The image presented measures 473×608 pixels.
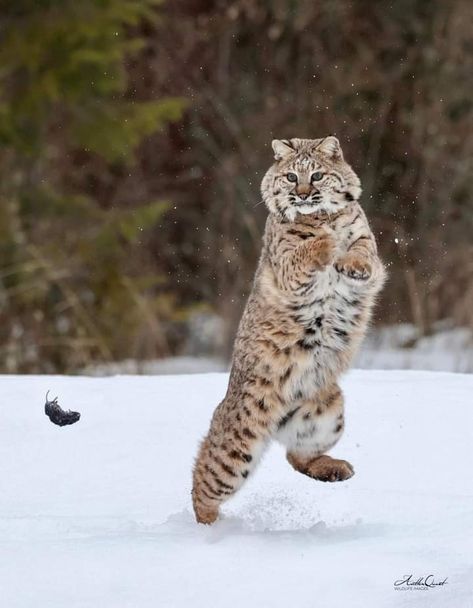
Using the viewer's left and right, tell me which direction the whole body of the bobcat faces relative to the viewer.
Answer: facing the viewer and to the right of the viewer
